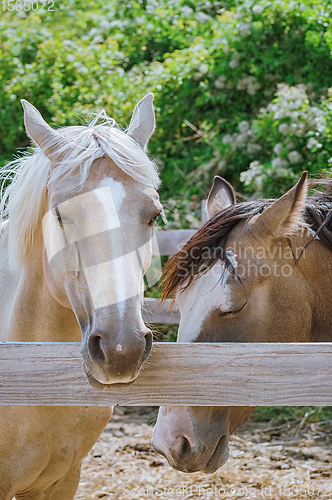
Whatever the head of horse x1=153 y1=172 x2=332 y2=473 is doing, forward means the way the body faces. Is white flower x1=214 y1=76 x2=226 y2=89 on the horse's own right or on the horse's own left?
on the horse's own right

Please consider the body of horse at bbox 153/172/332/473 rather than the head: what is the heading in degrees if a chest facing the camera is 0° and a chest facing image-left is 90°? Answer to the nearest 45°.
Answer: approximately 45°

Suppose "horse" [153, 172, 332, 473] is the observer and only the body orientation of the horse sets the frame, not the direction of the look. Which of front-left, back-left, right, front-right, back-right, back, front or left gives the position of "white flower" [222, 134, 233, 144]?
back-right

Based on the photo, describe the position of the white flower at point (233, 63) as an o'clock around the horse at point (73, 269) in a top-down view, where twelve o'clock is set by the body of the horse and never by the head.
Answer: The white flower is roughly at 8 o'clock from the horse.

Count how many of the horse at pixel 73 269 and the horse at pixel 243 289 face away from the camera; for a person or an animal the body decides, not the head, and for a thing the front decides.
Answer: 0

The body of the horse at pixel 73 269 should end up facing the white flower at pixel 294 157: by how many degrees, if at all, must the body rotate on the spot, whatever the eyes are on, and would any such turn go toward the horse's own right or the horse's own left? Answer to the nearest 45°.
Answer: approximately 90° to the horse's own left

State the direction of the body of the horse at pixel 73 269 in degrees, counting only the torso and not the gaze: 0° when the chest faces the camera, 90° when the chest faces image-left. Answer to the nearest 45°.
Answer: approximately 315°
